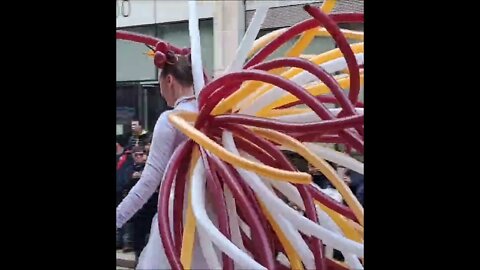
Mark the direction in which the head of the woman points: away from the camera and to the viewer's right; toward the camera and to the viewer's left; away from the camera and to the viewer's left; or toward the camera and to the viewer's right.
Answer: away from the camera and to the viewer's left

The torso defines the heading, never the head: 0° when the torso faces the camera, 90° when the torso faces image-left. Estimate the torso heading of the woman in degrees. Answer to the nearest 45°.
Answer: approximately 135°
